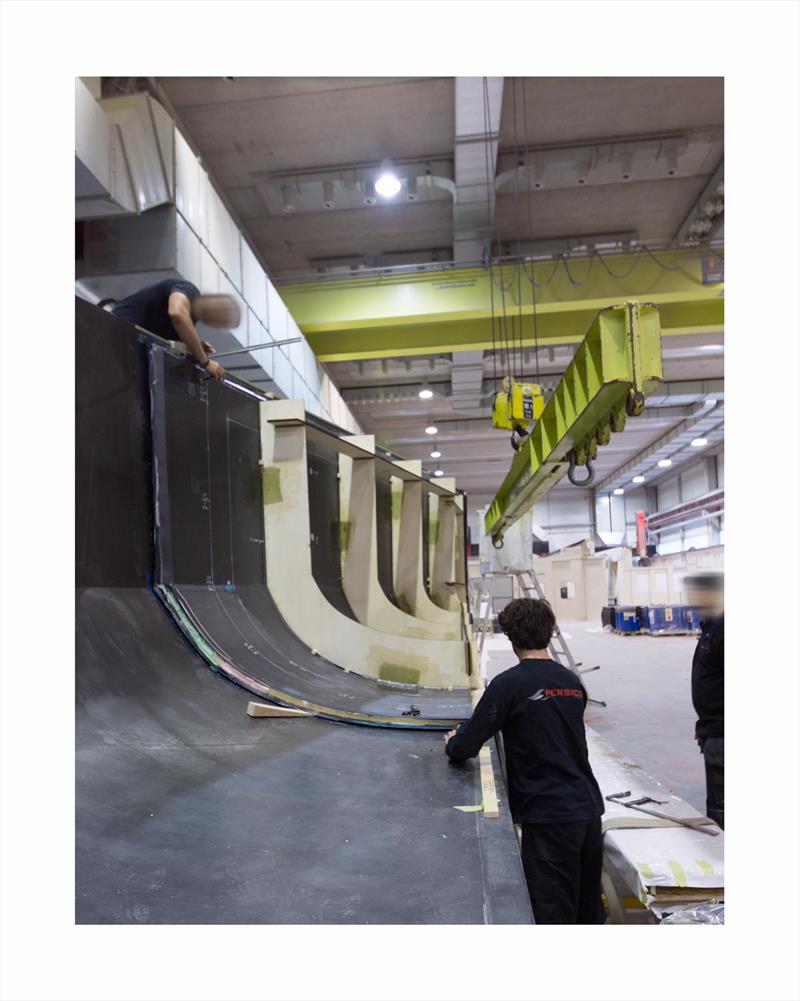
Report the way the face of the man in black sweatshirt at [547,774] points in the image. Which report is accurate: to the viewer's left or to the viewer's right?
to the viewer's left

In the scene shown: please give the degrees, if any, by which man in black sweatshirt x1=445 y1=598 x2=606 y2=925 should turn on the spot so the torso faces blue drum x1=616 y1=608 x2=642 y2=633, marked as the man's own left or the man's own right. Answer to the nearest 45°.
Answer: approximately 45° to the man's own right

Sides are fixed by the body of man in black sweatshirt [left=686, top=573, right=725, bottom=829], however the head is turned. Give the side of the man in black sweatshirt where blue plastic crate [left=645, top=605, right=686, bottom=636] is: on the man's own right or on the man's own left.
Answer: on the man's own right

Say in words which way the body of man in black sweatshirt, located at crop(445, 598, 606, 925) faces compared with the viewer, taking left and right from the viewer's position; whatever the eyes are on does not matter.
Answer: facing away from the viewer and to the left of the viewer

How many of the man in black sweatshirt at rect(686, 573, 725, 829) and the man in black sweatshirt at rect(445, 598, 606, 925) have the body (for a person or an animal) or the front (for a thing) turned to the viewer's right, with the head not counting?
0

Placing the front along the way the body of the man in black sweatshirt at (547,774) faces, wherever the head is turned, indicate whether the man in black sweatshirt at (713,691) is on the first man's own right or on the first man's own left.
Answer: on the first man's own right
